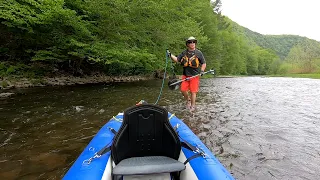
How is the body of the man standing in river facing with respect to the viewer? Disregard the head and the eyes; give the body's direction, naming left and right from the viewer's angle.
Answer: facing the viewer

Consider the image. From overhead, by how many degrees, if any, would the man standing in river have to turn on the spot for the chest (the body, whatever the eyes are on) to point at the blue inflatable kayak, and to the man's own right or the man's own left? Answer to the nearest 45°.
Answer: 0° — they already face it
